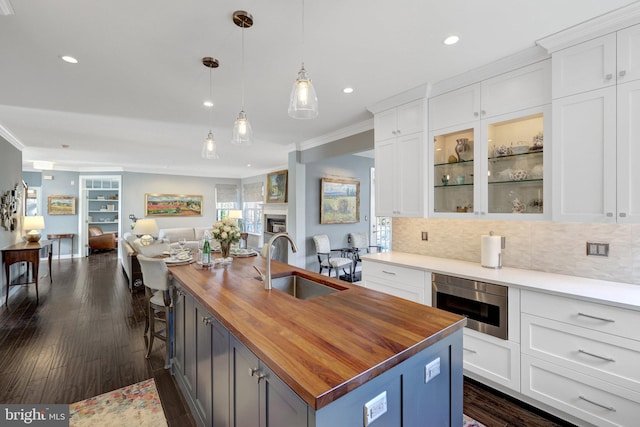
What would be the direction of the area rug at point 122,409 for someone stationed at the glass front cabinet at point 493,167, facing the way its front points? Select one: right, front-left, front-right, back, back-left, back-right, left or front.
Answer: front

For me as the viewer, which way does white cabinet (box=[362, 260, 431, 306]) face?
facing the viewer and to the left of the viewer

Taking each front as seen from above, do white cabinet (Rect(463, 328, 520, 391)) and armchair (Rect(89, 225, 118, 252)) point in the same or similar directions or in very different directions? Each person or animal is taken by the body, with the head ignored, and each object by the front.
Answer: very different directions

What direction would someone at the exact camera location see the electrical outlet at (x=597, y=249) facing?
facing the viewer

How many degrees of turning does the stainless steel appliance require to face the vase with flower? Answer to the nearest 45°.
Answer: approximately 45° to its right

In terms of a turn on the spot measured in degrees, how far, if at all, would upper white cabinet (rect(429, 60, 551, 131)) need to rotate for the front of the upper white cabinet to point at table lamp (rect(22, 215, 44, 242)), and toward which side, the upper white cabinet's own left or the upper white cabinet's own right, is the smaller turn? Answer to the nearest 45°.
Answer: approximately 45° to the upper white cabinet's own right

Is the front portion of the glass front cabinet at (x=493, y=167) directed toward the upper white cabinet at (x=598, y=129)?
no

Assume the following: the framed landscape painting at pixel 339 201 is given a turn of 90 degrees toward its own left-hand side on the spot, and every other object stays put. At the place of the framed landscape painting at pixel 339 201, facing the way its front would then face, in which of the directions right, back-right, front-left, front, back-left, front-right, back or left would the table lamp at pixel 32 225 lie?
back-left

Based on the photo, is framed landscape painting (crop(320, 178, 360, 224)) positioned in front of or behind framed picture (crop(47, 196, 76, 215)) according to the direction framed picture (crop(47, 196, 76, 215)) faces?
in front

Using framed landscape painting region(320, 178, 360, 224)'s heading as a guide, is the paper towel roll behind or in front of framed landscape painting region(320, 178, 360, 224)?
in front

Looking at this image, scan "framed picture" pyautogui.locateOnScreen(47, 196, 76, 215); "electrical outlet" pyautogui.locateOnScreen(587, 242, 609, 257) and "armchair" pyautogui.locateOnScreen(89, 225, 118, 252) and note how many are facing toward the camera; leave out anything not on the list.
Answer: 2
